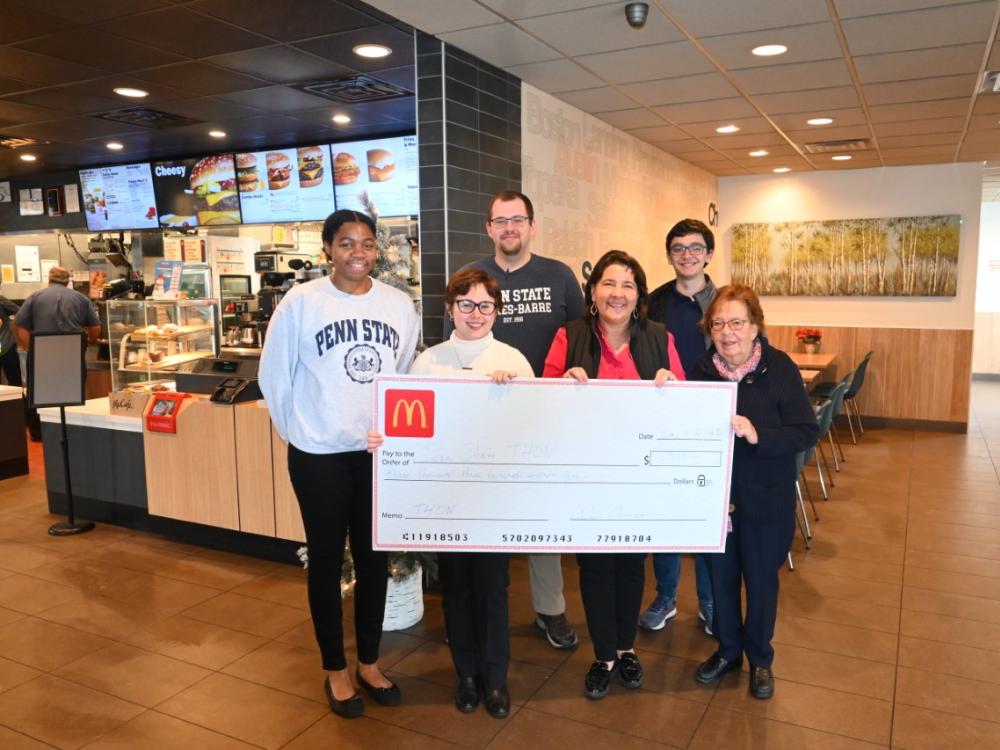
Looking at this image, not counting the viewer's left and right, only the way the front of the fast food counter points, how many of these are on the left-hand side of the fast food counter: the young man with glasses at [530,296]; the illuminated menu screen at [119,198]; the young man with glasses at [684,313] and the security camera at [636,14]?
3

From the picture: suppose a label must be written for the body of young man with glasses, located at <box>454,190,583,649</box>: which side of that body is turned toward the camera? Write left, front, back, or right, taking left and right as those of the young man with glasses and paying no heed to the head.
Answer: front

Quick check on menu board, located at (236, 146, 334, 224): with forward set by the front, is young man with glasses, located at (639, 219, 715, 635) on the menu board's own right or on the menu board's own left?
on the menu board's own left

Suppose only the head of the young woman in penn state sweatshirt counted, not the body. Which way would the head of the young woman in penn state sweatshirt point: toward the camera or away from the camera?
toward the camera

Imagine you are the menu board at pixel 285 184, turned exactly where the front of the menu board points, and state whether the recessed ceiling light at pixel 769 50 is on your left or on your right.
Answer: on your left

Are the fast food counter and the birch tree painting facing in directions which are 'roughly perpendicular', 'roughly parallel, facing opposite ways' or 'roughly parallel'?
roughly parallel

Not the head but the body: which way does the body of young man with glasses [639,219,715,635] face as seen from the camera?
toward the camera

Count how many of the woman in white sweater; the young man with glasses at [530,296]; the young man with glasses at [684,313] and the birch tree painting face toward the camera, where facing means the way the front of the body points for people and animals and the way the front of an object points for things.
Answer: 4

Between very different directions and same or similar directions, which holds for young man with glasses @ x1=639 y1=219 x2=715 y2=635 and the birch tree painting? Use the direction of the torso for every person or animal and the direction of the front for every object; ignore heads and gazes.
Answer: same or similar directions

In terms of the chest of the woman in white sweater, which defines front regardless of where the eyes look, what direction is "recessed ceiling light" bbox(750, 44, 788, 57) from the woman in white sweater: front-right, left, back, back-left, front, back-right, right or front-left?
back-left

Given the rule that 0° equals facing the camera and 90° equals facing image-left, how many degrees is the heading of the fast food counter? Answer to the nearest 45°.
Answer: approximately 45°

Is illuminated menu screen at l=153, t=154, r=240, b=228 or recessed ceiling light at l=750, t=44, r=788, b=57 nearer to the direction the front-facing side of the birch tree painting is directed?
the recessed ceiling light

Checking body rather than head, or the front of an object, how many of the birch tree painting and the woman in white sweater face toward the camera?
2

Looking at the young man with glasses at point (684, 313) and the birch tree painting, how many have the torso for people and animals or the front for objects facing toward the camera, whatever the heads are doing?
2

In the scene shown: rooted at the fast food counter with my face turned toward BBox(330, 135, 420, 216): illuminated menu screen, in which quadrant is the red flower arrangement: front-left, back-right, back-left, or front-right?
front-right

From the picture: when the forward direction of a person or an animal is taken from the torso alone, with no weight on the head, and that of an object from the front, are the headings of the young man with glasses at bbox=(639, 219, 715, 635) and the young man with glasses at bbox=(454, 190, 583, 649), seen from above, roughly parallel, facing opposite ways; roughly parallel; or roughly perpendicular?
roughly parallel

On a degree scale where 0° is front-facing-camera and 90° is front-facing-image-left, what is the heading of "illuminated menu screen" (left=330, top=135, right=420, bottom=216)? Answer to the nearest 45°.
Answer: approximately 45°

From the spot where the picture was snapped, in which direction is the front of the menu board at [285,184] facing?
facing the viewer and to the left of the viewer

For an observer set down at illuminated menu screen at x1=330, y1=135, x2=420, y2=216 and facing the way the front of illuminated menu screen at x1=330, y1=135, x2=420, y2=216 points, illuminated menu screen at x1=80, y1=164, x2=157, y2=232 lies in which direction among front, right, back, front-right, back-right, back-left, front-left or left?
right
